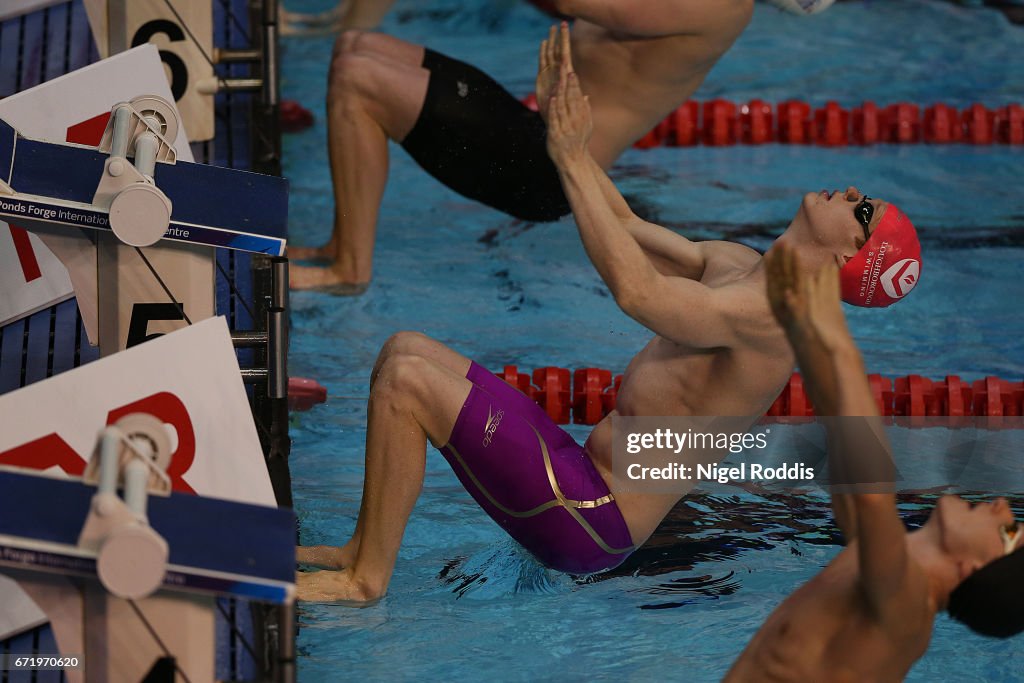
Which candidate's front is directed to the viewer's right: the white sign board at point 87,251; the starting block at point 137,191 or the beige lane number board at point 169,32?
the starting block

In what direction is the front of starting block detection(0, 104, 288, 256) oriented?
to the viewer's right

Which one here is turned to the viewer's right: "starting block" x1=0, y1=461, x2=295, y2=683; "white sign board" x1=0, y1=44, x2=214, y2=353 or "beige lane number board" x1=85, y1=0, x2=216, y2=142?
the starting block

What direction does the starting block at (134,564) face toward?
to the viewer's right

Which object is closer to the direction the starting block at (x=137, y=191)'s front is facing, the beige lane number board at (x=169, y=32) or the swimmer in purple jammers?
the swimmer in purple jammers

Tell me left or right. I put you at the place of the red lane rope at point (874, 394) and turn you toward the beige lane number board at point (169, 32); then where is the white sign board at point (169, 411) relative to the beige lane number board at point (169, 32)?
left

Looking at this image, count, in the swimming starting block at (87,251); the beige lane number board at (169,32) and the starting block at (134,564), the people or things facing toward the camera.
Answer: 2

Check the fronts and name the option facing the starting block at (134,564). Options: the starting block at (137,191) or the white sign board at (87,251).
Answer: the white sign board

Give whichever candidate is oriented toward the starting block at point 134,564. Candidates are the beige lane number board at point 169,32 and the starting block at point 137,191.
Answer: the beige lane number board

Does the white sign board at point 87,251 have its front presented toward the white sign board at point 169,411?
yes
